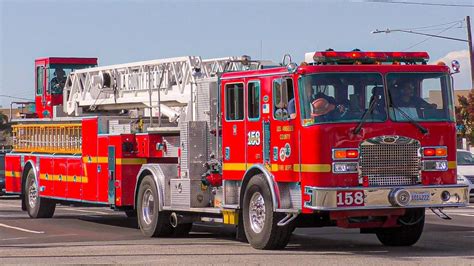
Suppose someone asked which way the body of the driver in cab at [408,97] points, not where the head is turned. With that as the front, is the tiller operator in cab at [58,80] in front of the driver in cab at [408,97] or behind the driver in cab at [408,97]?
behind

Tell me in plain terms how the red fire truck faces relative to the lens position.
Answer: facing the viewer and to the right of the viewer

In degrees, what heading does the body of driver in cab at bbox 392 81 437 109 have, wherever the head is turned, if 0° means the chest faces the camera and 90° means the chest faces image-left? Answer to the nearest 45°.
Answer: approximately 315°
